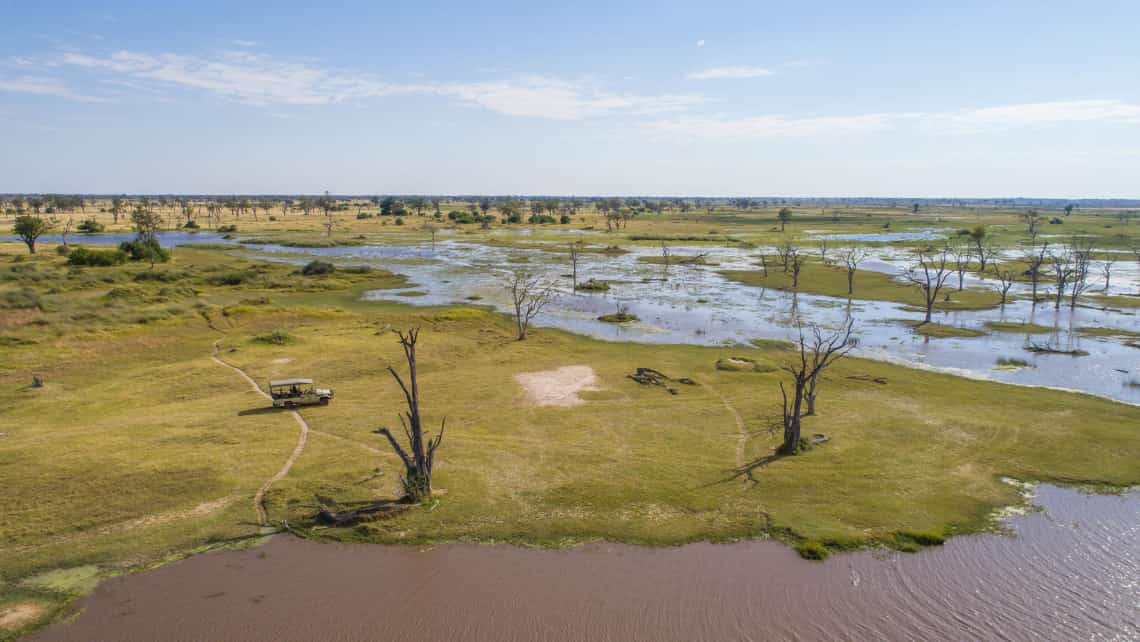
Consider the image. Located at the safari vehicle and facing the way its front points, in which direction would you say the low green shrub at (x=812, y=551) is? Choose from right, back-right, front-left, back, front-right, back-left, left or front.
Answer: front-right

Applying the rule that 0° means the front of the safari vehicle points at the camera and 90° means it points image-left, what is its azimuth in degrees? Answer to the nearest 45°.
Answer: approximately 270°

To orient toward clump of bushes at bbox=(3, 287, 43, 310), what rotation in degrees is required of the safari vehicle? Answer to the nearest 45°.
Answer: approximately 135° to its left

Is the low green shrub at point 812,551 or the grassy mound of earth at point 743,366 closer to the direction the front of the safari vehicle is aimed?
the grassy mound of earth

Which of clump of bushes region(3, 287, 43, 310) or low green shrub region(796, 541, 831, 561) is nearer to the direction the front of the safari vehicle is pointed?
the low green shrub

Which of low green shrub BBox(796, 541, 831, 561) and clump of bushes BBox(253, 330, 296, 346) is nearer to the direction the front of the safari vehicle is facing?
the low green shrub

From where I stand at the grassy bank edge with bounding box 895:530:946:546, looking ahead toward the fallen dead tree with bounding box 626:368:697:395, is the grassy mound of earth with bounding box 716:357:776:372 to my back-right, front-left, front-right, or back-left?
front-right

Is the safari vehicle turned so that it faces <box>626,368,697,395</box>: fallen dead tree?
yes

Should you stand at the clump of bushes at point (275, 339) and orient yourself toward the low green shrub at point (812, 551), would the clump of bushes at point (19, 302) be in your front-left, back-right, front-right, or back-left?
back-right

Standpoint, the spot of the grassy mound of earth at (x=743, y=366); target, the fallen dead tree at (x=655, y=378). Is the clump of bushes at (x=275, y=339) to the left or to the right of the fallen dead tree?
right

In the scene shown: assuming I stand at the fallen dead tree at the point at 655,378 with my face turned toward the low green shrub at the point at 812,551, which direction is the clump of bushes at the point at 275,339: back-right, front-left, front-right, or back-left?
back-right

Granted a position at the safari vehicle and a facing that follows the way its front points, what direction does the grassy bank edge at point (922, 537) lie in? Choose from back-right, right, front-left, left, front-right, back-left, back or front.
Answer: front-right

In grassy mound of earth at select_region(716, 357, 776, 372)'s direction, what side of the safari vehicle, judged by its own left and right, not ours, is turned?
front

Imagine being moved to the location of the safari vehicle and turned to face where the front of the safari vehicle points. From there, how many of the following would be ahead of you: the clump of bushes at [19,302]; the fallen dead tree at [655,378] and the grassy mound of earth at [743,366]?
2

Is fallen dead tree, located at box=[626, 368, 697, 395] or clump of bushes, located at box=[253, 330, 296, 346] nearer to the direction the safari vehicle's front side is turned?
the fallen dead tree
